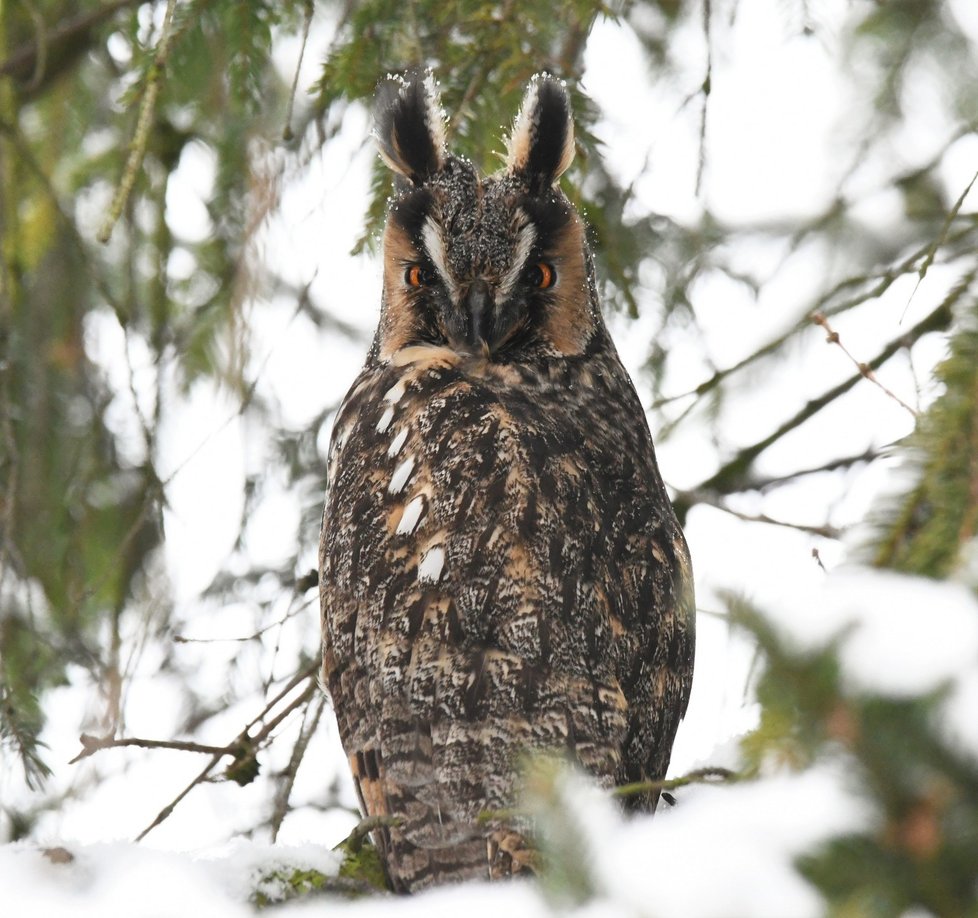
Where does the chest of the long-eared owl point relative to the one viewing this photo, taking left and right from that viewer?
facing away from the viewer
